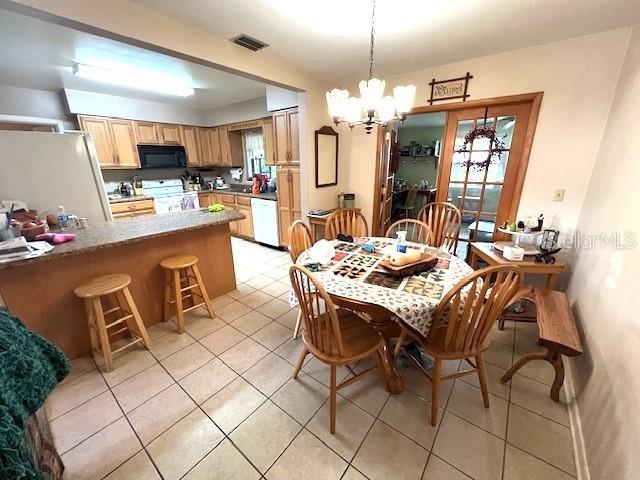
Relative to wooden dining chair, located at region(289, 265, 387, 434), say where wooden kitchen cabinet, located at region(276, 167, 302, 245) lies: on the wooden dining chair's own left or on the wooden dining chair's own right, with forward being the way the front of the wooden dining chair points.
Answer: on the wooden dining chair's own left

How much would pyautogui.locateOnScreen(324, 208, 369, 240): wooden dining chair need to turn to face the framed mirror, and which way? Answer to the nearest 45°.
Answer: approximately 180°

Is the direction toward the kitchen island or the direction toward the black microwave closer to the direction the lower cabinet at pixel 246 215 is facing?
the kitchen island

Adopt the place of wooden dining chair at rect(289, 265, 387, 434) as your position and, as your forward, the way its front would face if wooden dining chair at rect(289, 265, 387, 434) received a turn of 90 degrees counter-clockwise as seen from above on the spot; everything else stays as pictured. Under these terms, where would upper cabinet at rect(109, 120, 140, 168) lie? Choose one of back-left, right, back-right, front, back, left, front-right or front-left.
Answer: front

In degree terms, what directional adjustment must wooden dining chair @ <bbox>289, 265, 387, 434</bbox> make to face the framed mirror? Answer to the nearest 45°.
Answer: approximately 45° to its left

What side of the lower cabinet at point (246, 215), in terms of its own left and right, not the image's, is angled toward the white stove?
right

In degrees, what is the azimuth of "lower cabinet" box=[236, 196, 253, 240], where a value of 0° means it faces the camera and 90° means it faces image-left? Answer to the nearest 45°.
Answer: approximately 45°

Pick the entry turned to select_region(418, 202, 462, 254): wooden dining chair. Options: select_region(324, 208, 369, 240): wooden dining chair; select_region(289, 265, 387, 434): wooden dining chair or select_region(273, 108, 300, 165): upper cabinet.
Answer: select_region(289, 265, 387, 434): wooden dining chair

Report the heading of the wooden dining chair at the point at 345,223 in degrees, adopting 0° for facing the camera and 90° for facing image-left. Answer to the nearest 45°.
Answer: approximately 0°

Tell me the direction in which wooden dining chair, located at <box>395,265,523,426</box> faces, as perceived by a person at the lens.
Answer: facing away from the viewer and to the left of the viewer

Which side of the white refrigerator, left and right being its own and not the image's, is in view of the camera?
right
